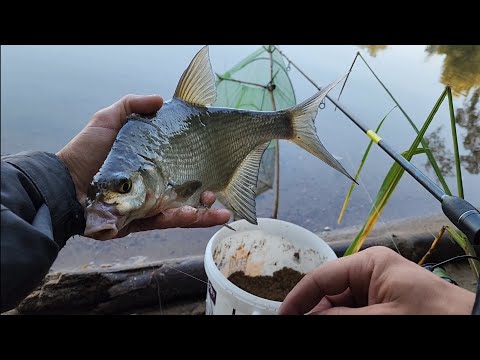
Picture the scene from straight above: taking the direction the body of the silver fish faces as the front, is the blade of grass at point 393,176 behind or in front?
behind

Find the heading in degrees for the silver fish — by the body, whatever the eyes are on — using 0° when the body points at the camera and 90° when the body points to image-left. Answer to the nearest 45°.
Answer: approximately 45°
